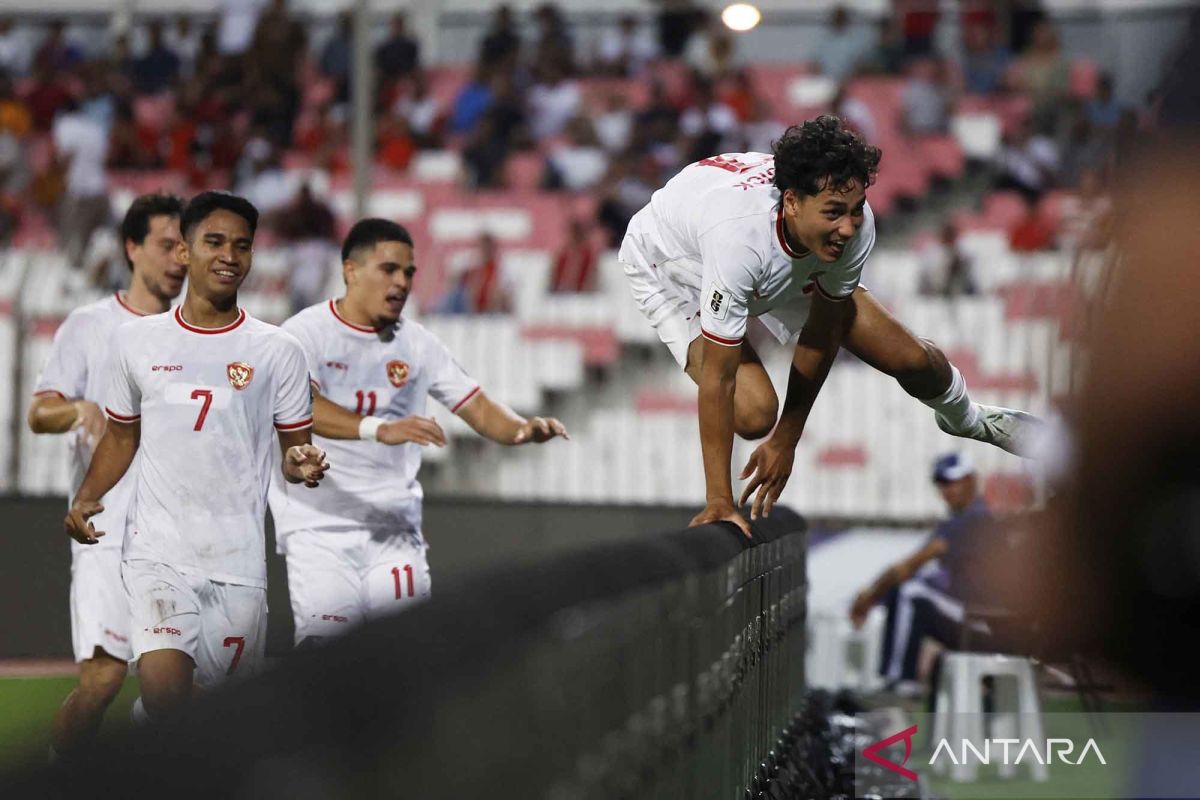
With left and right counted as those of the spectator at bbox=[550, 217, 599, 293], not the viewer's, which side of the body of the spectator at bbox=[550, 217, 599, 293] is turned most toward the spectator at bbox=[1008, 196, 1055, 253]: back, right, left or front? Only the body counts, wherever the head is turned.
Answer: left

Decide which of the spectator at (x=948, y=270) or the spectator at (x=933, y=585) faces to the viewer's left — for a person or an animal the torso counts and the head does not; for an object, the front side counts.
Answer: the spectator at (x=933, y=585)

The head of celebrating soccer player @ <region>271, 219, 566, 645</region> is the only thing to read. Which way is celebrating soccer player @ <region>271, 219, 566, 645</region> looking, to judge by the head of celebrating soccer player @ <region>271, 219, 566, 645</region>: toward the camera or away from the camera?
toward the camera

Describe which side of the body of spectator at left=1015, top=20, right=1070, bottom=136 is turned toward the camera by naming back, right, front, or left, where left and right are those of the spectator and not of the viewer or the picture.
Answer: front

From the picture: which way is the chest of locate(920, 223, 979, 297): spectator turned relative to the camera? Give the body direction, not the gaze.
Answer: toward the camera

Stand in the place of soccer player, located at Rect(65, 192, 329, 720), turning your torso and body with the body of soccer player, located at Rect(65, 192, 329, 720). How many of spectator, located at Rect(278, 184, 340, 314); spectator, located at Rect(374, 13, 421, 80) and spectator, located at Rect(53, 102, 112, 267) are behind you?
3

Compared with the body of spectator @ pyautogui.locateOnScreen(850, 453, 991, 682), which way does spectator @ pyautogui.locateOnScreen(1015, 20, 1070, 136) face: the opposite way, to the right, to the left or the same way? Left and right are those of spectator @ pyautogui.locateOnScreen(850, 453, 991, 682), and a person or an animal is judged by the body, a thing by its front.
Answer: to the left

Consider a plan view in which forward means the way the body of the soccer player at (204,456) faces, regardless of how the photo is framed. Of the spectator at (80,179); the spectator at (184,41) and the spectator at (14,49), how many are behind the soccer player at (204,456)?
3

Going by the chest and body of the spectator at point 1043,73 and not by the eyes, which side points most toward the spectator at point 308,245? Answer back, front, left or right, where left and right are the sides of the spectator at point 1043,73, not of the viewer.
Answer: right

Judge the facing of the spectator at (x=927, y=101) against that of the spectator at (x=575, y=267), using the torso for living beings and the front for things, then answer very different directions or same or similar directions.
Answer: same or similar directions

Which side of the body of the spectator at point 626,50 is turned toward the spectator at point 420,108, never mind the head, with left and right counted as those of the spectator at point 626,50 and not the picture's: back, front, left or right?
right

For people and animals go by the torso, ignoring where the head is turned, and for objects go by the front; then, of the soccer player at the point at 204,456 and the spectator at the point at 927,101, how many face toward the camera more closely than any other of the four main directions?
2

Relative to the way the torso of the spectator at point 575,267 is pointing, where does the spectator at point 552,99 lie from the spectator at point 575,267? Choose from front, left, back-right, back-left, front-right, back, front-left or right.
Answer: back

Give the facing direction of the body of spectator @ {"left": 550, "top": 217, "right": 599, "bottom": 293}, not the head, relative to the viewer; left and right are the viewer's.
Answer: facing the viewer

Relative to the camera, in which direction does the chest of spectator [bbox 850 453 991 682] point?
to the viewer's left
